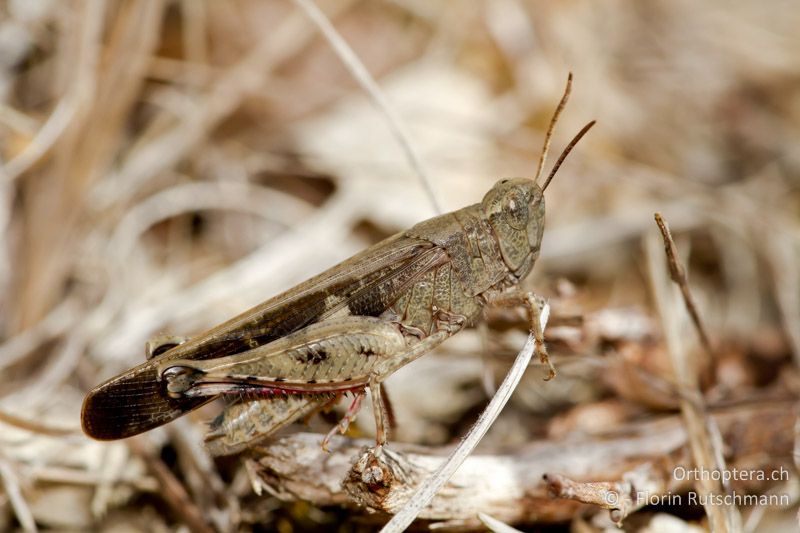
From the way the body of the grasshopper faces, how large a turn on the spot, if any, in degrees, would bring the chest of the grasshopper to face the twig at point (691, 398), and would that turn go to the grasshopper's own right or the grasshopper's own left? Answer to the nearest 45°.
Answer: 0° — it already faces it

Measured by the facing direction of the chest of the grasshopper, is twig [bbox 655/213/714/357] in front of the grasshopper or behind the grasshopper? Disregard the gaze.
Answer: in front

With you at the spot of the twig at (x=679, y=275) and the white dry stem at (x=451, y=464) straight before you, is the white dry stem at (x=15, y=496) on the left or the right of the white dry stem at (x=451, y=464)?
right

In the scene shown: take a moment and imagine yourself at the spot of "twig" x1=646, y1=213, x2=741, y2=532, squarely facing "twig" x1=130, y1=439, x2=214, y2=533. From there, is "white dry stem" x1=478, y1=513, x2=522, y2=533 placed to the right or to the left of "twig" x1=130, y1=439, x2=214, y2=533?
left

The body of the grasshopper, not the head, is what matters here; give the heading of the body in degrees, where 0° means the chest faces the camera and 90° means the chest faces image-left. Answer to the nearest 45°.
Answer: approximately 270°
